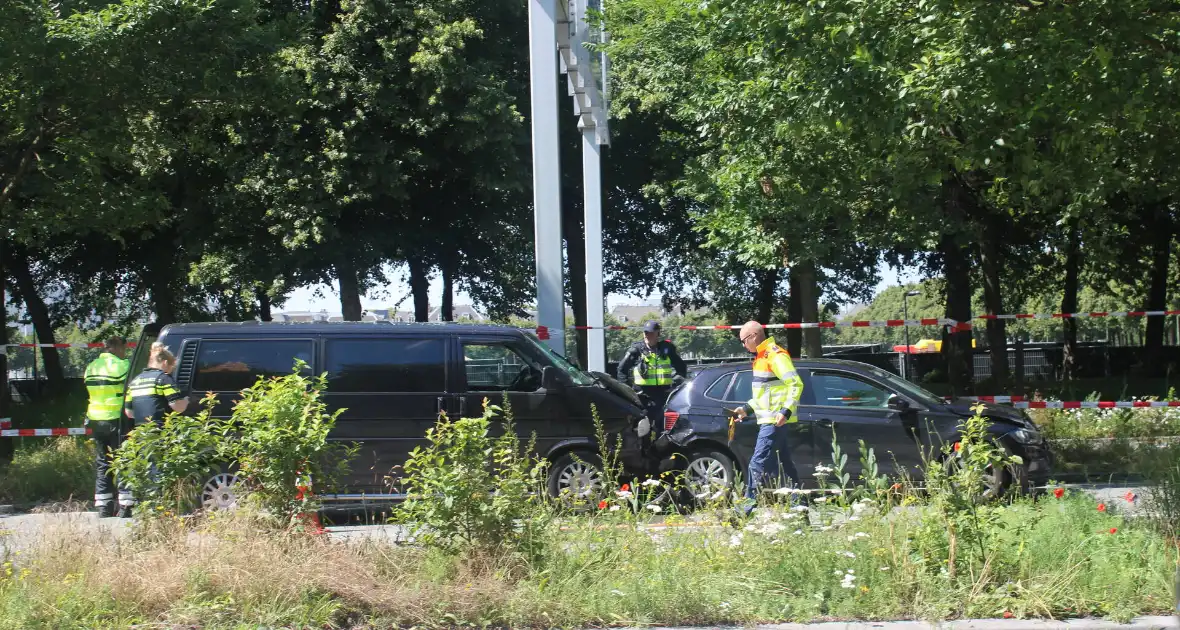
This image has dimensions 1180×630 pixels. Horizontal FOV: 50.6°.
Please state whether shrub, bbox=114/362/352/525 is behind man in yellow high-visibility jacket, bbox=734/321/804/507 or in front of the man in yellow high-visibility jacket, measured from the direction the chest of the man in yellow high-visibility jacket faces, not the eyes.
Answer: in front

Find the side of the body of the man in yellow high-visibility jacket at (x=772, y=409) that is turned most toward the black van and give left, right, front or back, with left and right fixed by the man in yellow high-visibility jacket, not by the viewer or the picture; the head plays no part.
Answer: front

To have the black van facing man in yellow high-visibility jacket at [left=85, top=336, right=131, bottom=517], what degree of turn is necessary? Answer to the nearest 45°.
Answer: approximately 135° to its left

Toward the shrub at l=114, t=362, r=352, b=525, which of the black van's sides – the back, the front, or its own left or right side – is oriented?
right

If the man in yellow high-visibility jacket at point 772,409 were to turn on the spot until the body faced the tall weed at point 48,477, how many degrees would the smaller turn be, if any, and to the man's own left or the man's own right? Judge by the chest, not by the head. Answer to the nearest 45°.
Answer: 0° — they already face it

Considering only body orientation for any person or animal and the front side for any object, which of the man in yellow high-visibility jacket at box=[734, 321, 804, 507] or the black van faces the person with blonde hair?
the man in yellow high-visibility jacket

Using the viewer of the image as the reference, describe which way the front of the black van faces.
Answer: facing to the right of the viewer

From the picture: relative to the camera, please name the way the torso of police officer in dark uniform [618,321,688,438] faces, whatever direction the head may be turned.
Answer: toward the camera

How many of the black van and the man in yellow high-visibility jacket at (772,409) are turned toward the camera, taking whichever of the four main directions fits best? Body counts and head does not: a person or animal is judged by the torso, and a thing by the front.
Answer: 0

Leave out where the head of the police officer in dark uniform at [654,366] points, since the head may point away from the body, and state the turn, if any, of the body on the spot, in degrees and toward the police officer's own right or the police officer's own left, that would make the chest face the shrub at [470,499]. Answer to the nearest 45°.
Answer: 0° — they already face it

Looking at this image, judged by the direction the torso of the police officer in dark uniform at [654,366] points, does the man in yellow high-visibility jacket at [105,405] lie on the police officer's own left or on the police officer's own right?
on the police officer's own right

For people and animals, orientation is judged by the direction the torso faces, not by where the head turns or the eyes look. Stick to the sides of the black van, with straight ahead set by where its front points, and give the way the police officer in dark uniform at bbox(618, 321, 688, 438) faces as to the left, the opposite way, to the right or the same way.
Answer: to the right

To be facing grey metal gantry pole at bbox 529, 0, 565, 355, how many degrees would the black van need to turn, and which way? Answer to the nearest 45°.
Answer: approximately 45° to its left

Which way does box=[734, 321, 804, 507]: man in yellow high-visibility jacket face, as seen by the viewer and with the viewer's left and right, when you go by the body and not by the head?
facing to the left of the viewer
